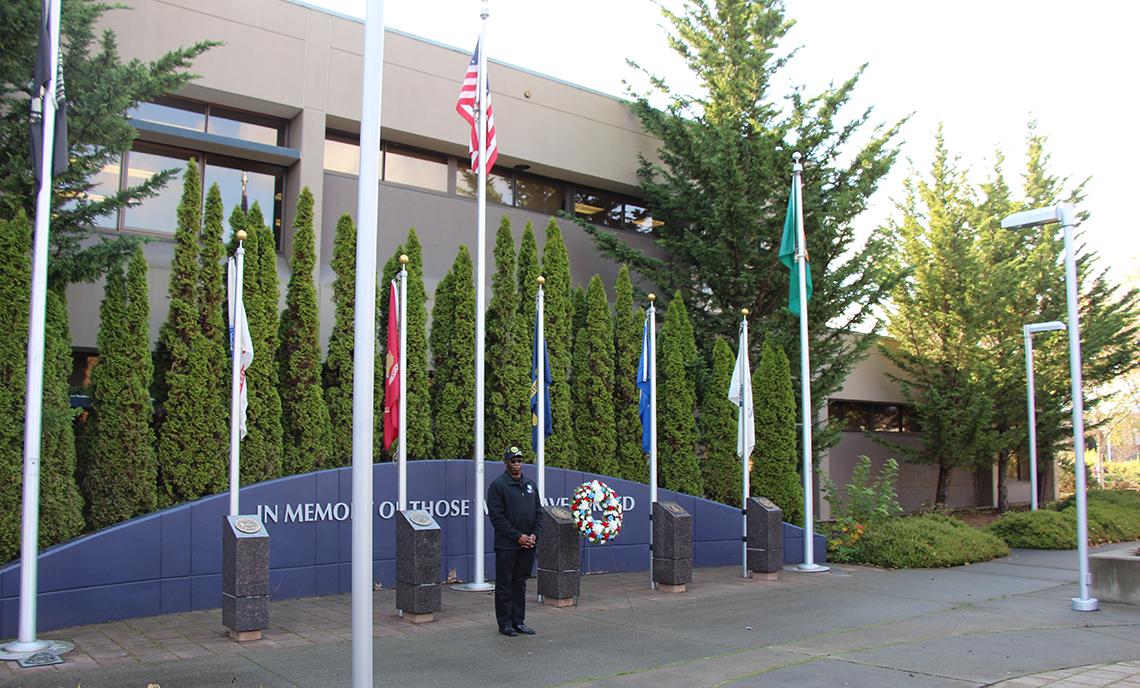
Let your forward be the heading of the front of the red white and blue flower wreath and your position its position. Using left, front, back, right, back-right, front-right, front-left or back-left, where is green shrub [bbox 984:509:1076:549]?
back-left

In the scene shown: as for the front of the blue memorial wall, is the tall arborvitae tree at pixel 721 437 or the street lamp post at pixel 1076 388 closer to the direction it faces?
the street lamp post

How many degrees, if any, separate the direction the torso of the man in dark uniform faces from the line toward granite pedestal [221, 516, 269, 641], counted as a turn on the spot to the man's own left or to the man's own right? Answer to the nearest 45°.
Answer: approximately 135° to the man's own right

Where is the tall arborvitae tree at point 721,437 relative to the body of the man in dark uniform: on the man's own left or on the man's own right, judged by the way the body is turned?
on the man's own left

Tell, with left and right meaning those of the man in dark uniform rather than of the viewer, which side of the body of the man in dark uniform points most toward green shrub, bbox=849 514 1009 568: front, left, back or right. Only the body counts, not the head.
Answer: left

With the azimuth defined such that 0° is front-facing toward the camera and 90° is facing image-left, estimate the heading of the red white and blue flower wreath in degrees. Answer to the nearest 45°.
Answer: approximately 0°

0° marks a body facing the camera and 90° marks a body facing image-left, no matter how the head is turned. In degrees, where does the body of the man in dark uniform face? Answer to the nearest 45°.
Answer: approximately 315°

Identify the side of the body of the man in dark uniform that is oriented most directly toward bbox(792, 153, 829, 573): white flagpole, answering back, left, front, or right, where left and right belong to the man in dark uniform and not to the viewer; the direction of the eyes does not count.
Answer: left

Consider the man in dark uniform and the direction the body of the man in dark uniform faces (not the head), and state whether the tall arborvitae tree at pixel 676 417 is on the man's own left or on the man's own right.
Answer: on the man's own left
